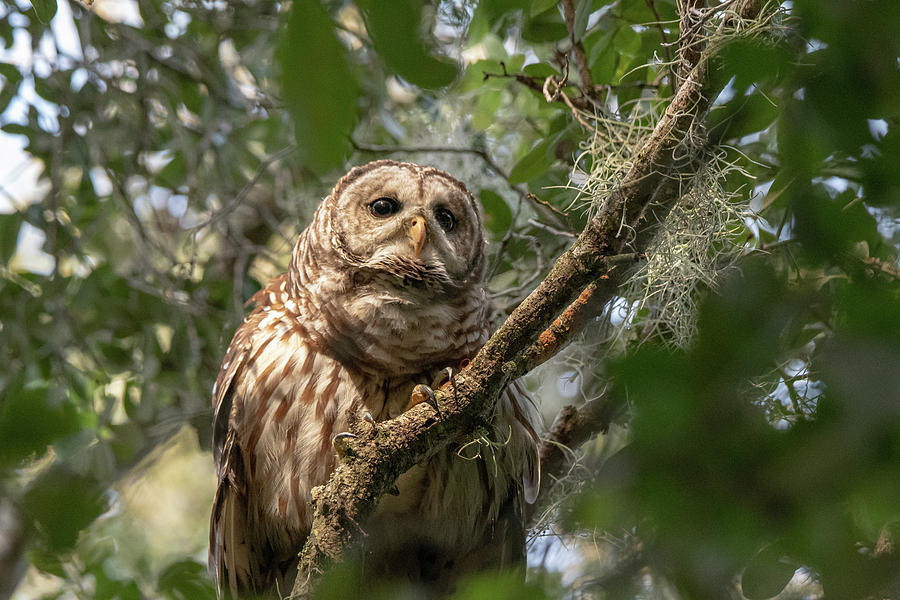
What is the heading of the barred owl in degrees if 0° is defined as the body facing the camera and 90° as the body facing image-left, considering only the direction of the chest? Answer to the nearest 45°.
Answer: approximately 0°

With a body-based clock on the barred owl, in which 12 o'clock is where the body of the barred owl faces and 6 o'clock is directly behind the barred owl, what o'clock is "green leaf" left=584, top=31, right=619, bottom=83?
The green leaf is roughly at 9 o'clock from the barred owl.

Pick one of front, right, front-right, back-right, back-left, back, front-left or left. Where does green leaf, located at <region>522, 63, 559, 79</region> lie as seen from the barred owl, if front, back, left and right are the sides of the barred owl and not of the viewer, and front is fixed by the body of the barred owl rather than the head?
left

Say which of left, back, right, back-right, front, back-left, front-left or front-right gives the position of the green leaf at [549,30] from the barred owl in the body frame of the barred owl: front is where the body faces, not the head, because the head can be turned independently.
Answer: left

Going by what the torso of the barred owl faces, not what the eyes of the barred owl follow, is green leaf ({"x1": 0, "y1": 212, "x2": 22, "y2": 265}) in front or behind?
behind

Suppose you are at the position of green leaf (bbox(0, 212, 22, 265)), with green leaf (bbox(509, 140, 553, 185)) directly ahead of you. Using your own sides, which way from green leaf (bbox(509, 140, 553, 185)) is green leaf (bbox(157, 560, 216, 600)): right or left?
right

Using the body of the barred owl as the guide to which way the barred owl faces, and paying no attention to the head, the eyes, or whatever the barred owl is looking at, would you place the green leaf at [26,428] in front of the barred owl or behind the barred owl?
in front
